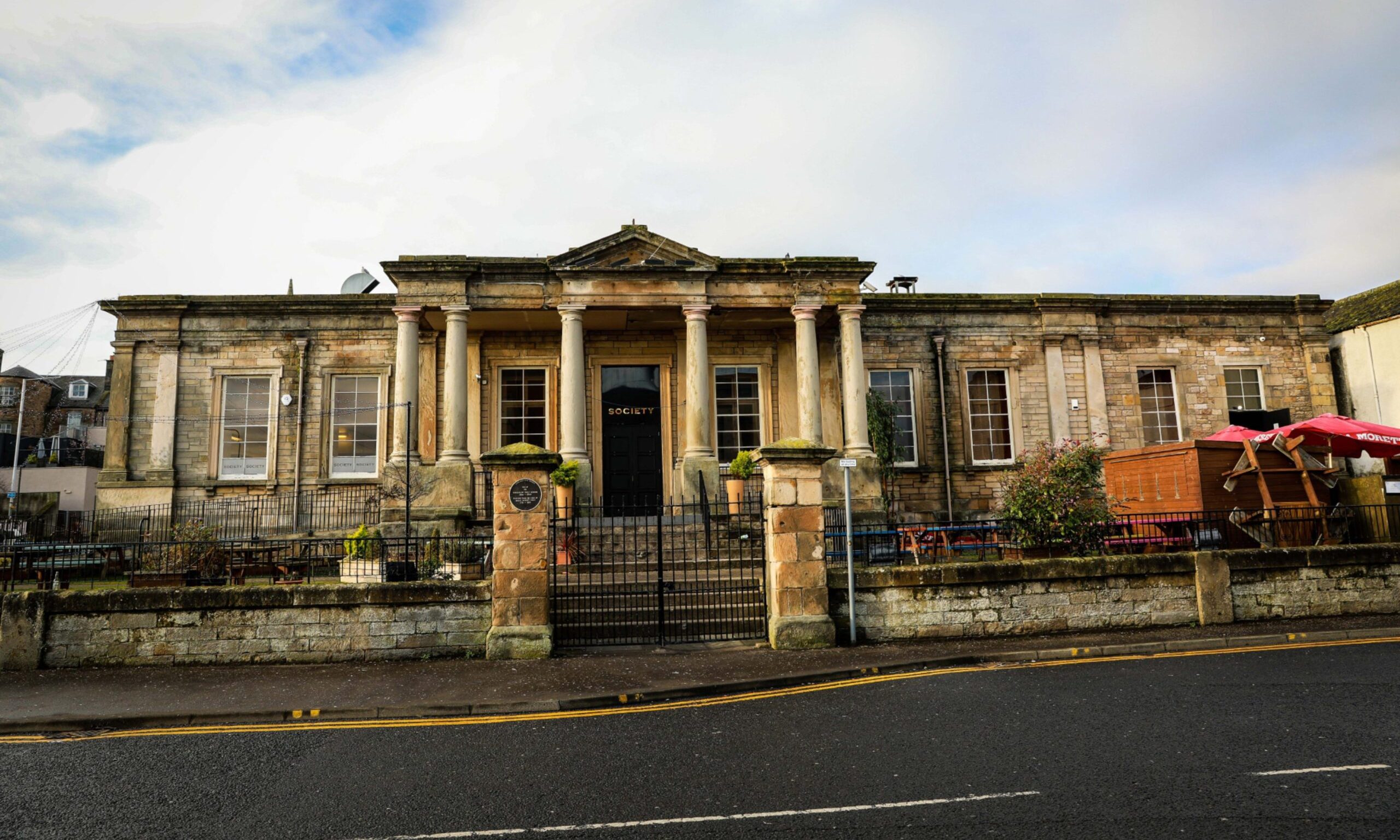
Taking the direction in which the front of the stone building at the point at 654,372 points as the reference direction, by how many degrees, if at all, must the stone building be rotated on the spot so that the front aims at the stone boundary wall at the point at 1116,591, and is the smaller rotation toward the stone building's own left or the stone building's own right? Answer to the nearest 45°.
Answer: approximately 45° to the stone building's own left

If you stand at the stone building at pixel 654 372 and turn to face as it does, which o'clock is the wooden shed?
The wooden shed is roughly at 10 o'clock from the stone building.

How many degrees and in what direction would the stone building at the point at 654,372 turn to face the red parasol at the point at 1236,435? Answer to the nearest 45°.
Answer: approximately 90° to its left

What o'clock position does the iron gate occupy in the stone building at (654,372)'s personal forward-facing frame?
The iron gate is roughly at 12 o'clock from the stone building.

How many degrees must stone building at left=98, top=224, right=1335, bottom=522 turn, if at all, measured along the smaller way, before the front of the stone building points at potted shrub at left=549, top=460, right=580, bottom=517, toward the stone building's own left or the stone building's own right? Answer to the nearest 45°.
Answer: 0° — it already faces it

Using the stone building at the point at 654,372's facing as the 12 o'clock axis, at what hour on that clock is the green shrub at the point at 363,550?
The green shrub is roughly at 1 o'clock from the stone building.

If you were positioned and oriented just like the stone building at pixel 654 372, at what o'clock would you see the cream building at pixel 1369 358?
the cream building at pixel 1369 358 is roughly at 9 o'clock from the stone building at pixel 654 372.

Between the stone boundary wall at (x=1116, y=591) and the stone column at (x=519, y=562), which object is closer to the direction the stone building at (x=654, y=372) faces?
the stone column

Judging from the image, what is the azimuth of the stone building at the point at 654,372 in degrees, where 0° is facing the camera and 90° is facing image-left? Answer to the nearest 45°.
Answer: approximately 0°

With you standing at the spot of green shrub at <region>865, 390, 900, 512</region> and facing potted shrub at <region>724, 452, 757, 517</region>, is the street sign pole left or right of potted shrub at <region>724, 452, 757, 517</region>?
left

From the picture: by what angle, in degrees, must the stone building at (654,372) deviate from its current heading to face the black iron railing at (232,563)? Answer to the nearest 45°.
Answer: approximately 45° to its right

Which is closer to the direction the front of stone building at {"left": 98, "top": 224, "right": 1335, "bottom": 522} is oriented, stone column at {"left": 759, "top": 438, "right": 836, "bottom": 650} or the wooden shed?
the stone column

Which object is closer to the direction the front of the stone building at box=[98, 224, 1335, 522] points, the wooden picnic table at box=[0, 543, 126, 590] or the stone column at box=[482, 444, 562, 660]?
the stone column
